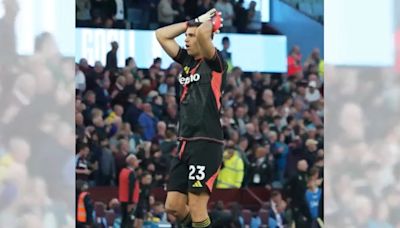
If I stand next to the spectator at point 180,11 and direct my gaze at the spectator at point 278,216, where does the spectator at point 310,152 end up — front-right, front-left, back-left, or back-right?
front-left

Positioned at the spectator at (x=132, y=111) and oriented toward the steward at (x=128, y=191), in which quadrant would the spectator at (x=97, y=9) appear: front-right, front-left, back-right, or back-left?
back-right

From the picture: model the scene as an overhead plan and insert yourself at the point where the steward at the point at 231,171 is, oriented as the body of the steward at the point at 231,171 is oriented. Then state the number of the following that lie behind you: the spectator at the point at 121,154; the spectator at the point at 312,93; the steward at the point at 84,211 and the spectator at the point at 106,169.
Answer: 1

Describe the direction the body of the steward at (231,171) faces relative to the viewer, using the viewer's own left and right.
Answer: facing the viewer and to the left of the viewer

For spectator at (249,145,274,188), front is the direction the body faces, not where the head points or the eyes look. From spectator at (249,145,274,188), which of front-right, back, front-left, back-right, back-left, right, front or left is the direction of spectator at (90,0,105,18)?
right

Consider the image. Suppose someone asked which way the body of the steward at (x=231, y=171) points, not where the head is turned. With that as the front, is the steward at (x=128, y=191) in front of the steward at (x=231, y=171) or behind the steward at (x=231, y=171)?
in front

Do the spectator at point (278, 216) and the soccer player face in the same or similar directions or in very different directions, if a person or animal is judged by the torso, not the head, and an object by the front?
same or similar directions

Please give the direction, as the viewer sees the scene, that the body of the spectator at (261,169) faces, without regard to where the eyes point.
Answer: toward the camera

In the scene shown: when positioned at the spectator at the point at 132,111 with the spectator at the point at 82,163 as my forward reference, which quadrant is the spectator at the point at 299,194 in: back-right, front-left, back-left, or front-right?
back-left

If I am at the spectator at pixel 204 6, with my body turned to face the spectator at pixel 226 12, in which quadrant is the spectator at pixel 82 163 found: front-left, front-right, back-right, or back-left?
back-right

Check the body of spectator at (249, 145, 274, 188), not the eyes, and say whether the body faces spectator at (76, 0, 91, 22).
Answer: no
